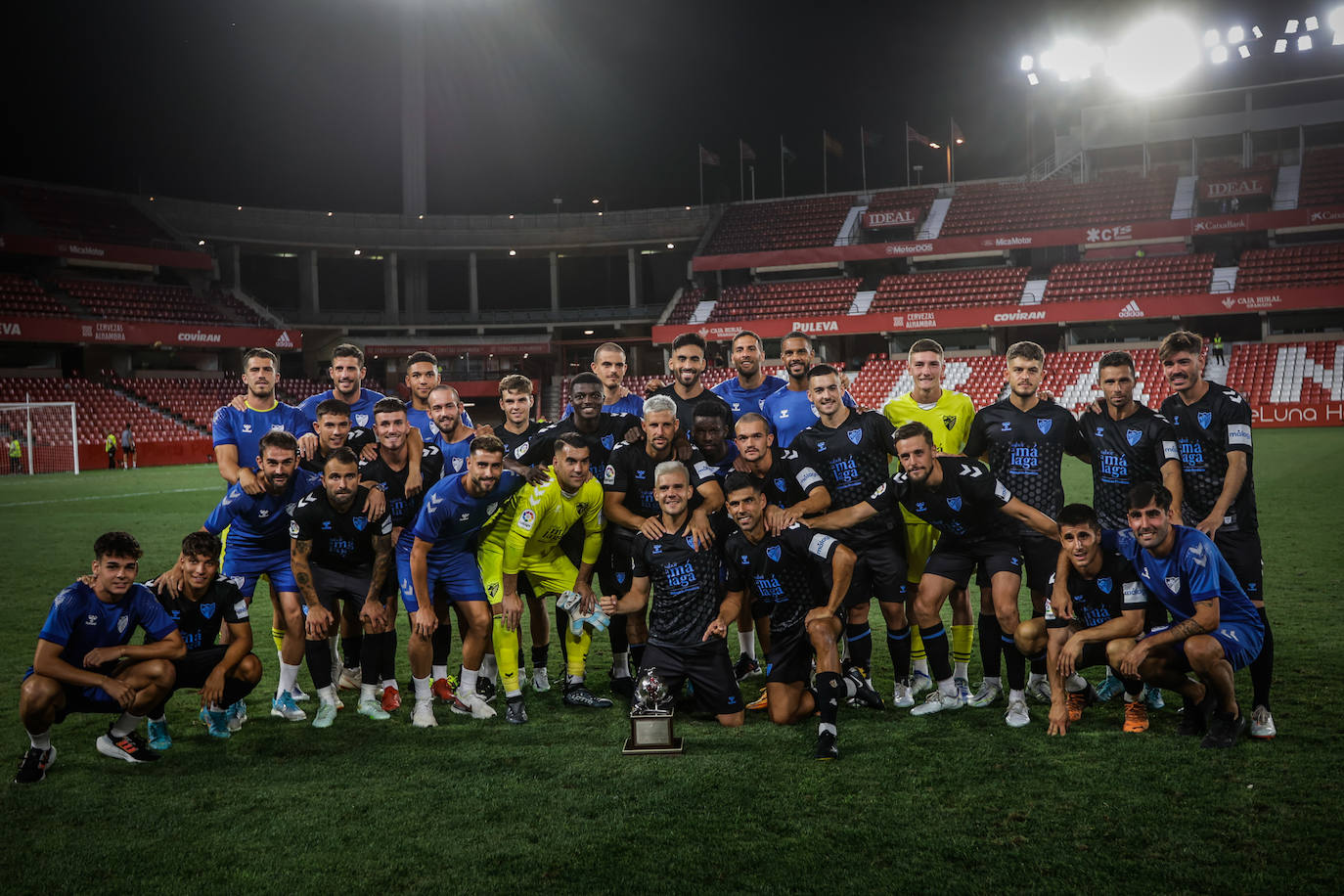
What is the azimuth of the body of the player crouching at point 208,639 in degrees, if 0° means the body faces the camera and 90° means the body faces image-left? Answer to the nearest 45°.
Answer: approximately 0°

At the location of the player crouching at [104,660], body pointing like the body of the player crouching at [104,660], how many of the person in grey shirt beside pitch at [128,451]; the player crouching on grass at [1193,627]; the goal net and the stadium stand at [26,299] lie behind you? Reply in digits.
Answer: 3

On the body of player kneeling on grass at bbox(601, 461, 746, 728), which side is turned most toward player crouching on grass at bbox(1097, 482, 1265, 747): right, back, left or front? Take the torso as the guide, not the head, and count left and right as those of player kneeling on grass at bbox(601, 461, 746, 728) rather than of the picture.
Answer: left

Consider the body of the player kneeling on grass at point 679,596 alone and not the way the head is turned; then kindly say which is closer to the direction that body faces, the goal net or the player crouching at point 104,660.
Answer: the player crouching

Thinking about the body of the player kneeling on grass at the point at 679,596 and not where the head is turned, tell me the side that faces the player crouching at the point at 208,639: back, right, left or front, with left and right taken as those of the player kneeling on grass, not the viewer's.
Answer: right

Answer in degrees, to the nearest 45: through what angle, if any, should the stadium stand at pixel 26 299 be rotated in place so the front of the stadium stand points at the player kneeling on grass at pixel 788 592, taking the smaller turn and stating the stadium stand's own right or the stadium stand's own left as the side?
approximately 45° to the stadium stand's own right

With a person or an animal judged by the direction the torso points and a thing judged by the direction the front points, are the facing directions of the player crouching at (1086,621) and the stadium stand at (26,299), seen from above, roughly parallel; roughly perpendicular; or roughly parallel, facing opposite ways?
roughly perpendicular

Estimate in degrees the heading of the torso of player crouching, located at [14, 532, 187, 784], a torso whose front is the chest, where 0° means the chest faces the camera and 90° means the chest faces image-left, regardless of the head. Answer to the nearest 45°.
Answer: approximately 0°

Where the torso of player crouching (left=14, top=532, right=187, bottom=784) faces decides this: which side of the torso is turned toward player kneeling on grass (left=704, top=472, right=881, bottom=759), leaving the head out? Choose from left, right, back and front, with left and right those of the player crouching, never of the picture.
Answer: left

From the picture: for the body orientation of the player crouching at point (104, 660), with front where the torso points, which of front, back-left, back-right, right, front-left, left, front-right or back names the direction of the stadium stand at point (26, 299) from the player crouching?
back
